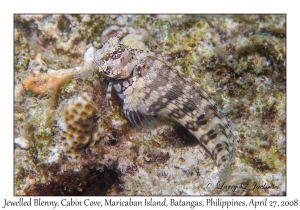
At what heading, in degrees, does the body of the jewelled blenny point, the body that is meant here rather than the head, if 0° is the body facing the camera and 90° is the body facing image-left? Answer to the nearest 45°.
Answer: approximately 90°

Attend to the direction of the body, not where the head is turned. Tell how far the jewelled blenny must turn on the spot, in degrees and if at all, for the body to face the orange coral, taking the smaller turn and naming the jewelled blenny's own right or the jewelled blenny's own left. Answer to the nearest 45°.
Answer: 0° — it already faces it
